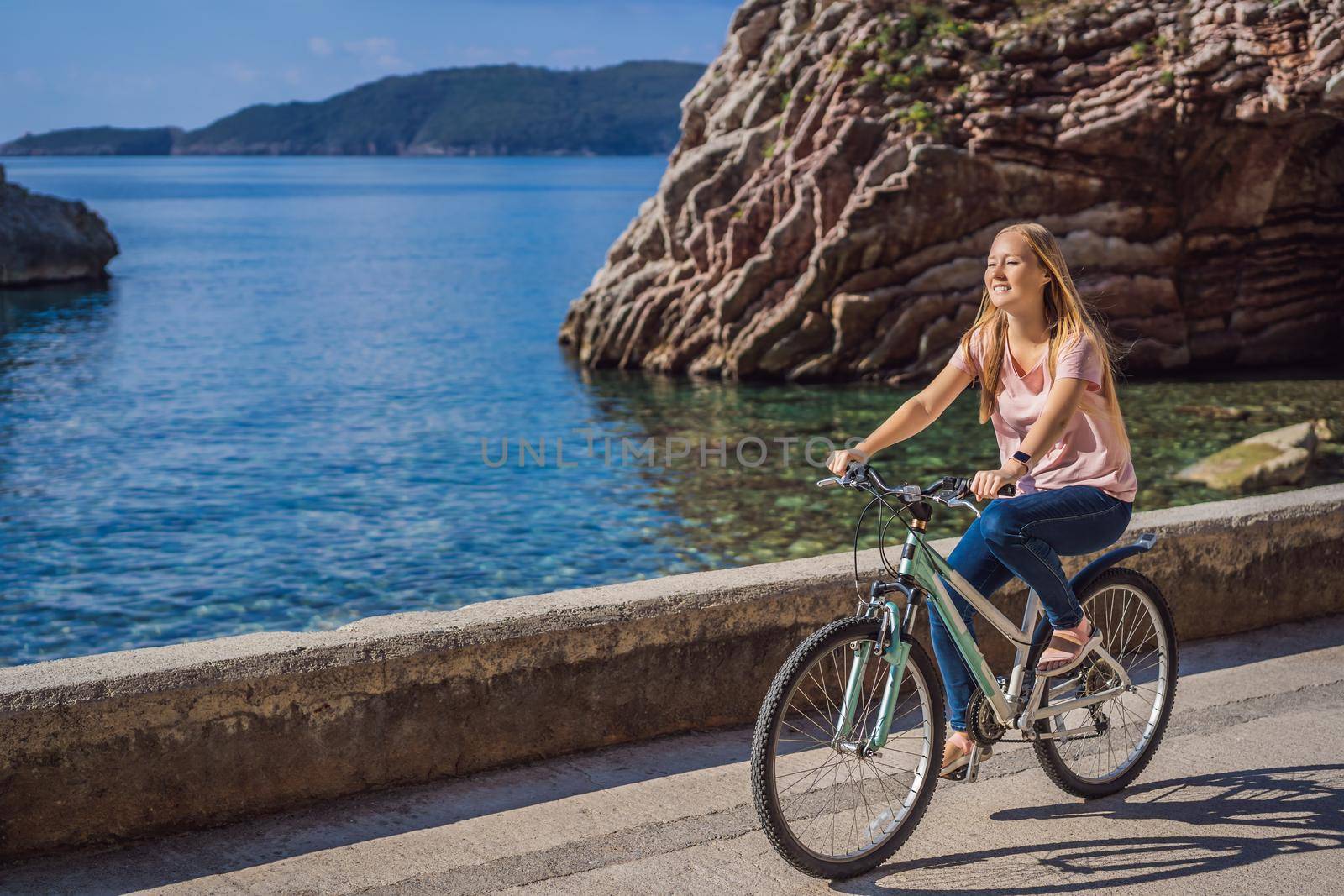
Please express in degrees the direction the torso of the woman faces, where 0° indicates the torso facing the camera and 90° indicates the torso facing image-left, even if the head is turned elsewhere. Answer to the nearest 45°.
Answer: approximately 45°

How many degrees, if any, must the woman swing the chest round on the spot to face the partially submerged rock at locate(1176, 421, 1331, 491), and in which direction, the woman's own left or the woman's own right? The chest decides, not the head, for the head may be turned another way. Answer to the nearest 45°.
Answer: approximately 135° to the woman's own right

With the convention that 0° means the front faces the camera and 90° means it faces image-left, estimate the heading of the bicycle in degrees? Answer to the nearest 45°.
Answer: approximately 45°

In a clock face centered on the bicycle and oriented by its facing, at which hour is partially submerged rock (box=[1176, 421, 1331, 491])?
The partially submerged rock is roughly at 5 o'clock from the bicycle.
